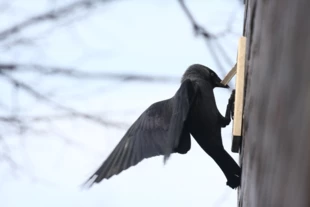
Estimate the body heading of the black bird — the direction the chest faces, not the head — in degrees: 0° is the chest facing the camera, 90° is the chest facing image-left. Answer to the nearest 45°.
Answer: approximately 270°
